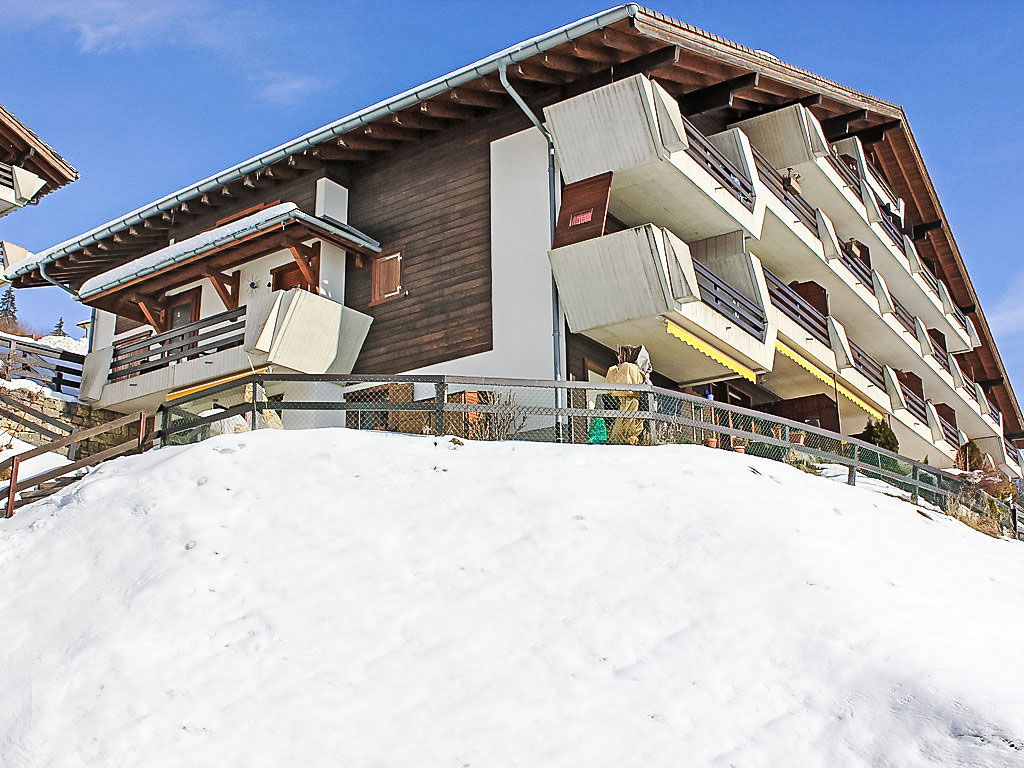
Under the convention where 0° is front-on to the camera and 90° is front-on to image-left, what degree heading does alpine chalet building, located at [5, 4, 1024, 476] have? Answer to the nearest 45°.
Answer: approximately 315°

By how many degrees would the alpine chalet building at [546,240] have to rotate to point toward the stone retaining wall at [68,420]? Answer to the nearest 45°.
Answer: approximately 135° to its right
